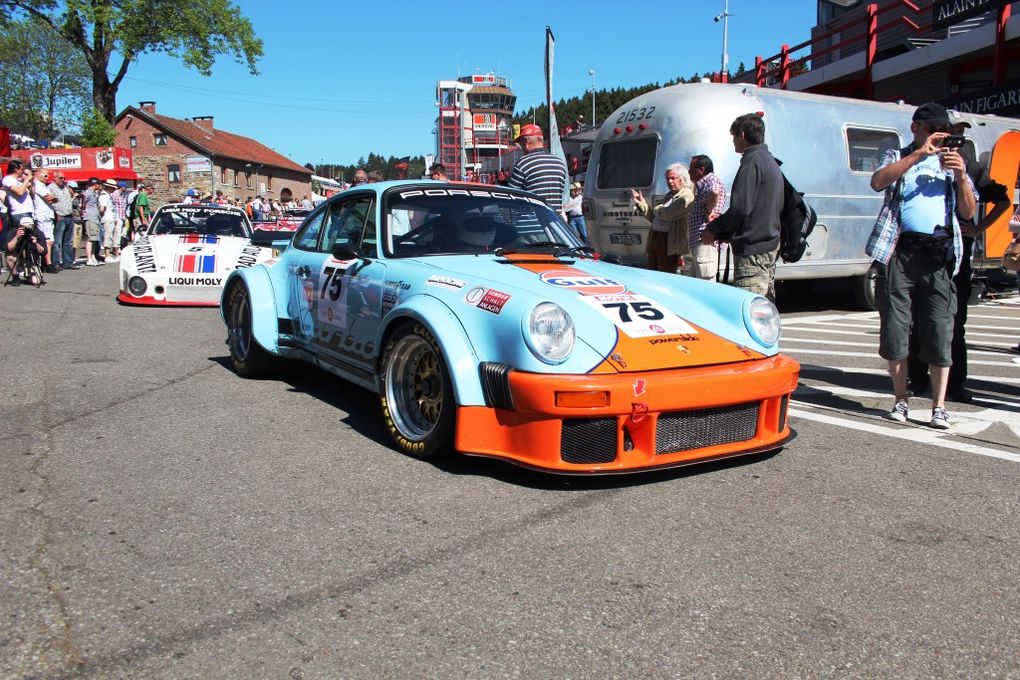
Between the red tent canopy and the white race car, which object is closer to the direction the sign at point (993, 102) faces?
the white race car

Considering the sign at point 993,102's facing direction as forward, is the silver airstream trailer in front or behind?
in front

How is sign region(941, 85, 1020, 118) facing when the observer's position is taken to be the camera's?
facing the viewer and to the left of the viewer

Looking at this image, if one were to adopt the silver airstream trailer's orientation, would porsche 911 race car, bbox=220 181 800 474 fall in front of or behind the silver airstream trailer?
behind

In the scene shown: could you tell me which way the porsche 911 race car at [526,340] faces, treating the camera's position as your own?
facing the viewer and to the right of the viewer

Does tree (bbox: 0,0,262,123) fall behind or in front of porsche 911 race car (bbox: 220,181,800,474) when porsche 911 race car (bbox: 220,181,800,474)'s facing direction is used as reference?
behind

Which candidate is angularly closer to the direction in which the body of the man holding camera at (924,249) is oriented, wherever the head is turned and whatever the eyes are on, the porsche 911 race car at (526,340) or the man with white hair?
the porsche 911 race car

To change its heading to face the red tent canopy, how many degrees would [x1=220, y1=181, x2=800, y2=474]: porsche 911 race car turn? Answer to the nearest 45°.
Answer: approximately 180°

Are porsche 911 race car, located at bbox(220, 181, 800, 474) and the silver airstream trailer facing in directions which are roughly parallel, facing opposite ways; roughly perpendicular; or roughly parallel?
roughly perpendicular

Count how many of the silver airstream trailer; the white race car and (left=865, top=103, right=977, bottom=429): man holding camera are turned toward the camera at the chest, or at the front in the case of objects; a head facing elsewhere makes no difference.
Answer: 2

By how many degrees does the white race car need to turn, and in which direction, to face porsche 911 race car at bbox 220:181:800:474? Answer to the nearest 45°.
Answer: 0° — it already faces it
